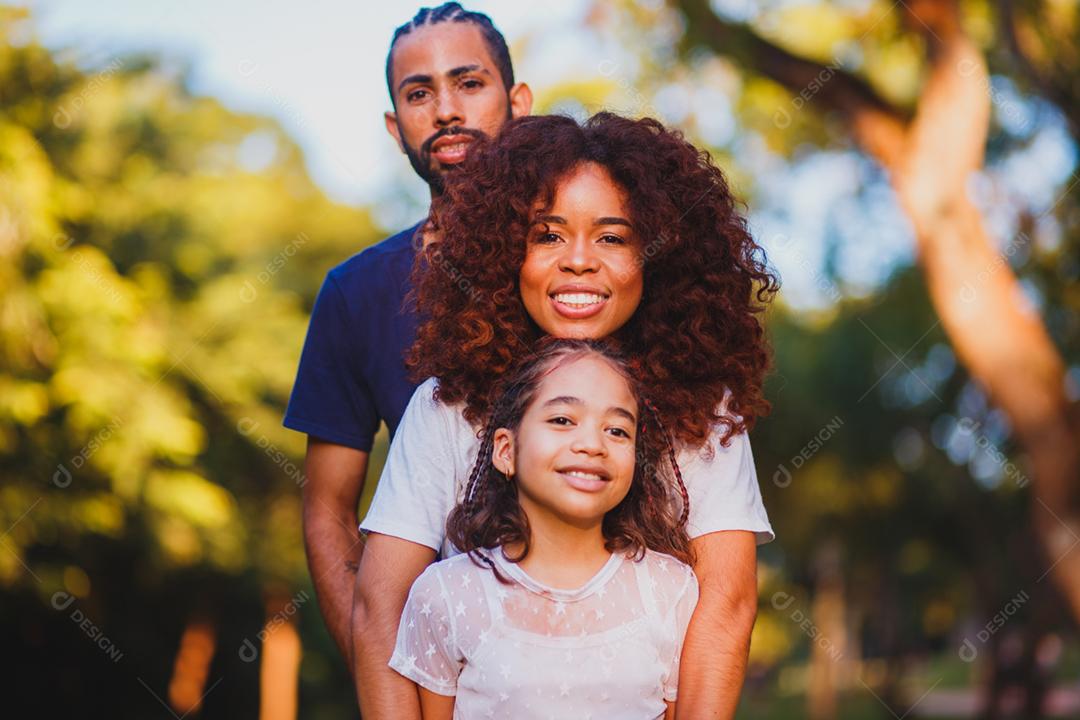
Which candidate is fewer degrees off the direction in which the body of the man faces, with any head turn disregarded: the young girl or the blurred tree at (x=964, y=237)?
the young girl

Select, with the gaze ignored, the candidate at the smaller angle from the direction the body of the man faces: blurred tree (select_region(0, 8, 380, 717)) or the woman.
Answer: the woman

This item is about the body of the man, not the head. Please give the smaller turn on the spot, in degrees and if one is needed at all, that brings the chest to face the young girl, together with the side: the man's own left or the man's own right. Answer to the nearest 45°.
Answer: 0° — they already face them

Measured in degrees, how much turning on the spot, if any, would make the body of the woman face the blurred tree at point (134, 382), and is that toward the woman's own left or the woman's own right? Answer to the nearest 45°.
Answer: approximately 135° to the woman's own right

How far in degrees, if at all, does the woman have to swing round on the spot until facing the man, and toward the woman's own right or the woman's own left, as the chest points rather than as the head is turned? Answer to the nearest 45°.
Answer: approximately 135° to the woman's own right

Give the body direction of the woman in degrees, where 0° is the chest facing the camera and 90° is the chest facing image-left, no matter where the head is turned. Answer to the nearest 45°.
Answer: approximately 0°

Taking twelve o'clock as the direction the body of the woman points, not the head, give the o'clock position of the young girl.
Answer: The young girl is roughly at 1 o'clock from the woman.

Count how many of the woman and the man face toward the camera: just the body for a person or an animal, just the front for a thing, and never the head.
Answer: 2

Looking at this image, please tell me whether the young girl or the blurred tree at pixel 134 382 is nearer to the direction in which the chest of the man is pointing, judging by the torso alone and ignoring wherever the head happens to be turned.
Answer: the young girl

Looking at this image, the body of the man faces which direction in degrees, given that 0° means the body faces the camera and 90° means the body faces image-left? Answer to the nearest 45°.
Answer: approximately 0°

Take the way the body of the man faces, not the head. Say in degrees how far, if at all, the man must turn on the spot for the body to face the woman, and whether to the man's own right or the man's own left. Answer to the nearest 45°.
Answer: approximately 45° to the man's own left

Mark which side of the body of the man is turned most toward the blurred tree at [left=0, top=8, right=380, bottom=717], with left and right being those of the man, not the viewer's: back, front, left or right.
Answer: back
